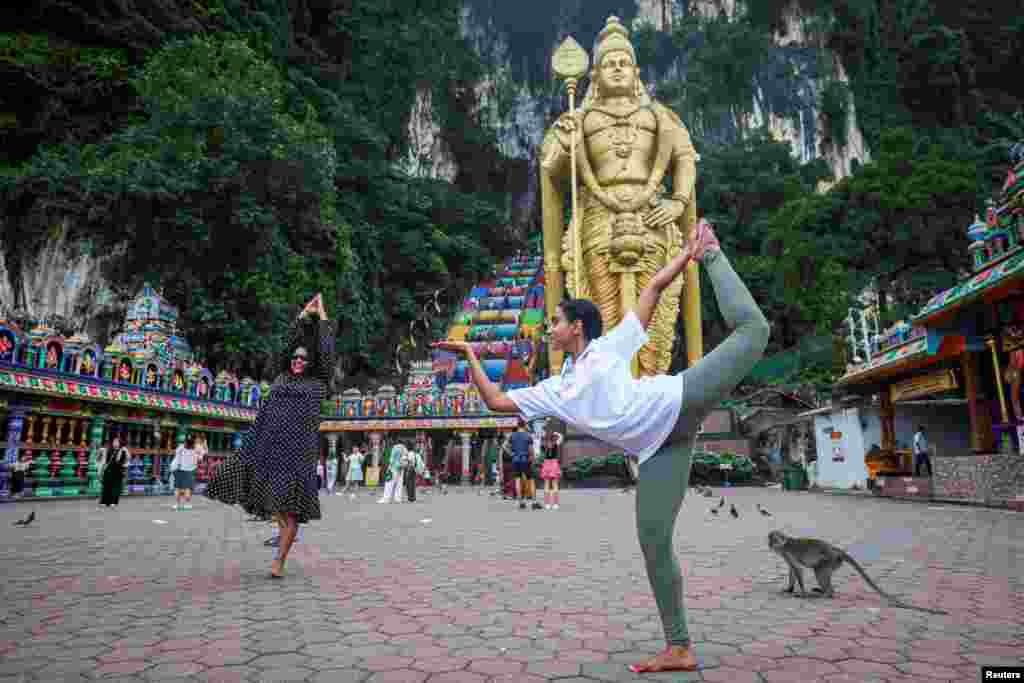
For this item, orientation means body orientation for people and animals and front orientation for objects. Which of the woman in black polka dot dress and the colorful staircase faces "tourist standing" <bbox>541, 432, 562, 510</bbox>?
the colorful staircase

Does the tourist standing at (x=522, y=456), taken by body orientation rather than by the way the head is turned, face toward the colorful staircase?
yes

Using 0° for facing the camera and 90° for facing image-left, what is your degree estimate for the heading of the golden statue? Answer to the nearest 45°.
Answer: approximately 0°

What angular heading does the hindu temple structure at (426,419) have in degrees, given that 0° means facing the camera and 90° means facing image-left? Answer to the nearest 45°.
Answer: approximately 0°

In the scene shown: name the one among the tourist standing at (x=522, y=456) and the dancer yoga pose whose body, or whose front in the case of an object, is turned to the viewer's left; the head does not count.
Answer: the dancer yoga pose

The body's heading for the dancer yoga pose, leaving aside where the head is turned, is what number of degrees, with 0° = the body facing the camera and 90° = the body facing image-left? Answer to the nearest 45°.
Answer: approximately 90°

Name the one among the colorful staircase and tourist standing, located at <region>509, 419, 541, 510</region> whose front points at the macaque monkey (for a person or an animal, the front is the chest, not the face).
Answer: the colorful staircase

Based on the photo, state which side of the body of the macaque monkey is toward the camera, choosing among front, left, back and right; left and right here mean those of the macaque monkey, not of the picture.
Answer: left

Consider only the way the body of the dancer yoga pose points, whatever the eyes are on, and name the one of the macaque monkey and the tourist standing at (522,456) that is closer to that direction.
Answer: the tourist standing
